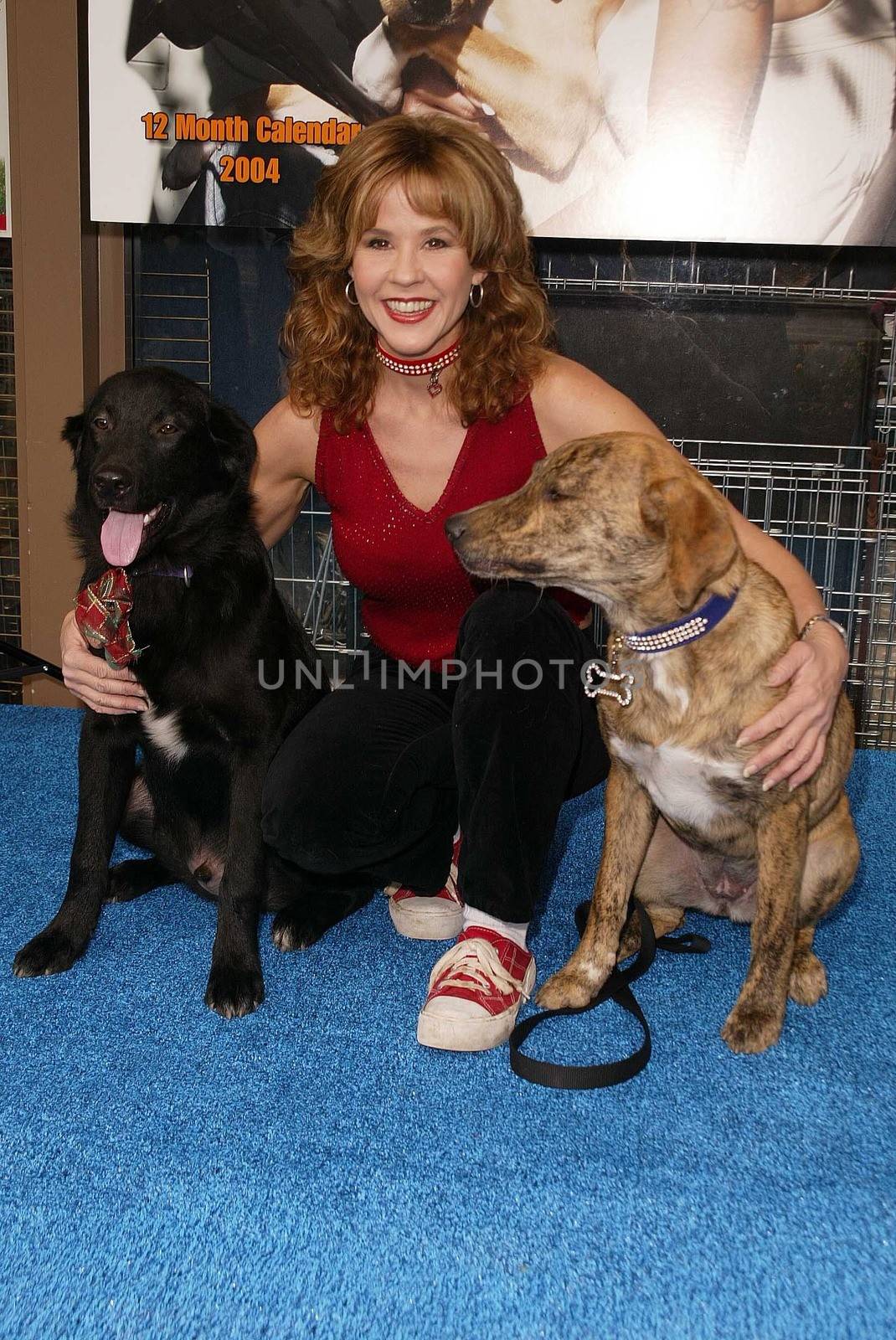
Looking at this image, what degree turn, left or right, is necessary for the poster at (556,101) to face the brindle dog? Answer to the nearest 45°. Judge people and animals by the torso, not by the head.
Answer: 0° — it already faces it

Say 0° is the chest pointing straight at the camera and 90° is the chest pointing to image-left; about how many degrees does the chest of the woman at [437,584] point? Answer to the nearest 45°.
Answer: approximately 0°

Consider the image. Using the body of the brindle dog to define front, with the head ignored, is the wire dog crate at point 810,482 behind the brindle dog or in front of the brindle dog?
behind

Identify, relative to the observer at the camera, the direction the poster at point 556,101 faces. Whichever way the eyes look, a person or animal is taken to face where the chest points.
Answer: facing the viewer

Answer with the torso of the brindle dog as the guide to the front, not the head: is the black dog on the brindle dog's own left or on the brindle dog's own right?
on the brindle dog's own right

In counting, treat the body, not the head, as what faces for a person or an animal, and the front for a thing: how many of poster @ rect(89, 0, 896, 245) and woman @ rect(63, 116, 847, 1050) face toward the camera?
2

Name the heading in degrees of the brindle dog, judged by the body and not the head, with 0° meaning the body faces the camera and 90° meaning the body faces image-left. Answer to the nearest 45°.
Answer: approximately 45°
